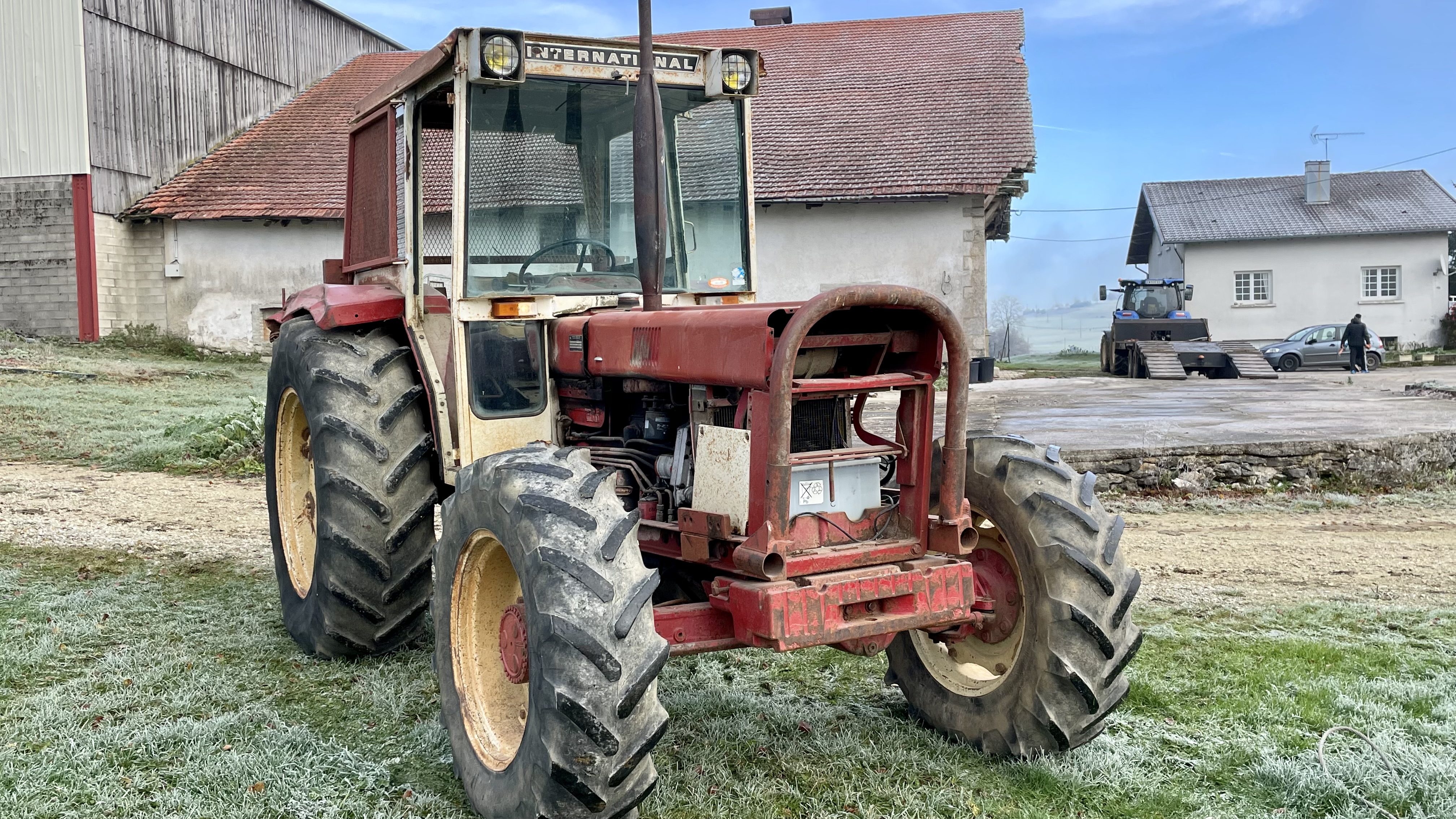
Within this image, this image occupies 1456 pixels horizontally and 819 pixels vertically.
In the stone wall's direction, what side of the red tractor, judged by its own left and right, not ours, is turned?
left

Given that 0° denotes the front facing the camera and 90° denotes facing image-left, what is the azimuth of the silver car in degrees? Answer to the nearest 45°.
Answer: approximately 90°

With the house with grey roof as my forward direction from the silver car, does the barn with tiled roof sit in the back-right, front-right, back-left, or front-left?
back-left

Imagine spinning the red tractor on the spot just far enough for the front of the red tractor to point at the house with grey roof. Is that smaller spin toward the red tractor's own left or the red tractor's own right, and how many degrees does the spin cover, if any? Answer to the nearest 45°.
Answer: approximately 90° to the red tractor's own left

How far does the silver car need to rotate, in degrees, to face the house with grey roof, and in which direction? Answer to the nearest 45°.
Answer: approximately 90° to its right

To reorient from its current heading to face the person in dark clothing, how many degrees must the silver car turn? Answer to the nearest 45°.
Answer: approximately 135° to its left

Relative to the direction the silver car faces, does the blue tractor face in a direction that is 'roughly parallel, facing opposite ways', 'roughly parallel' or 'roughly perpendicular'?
roughly perpendicular

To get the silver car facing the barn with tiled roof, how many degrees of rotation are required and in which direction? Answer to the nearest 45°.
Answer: approximately 45° to its left
